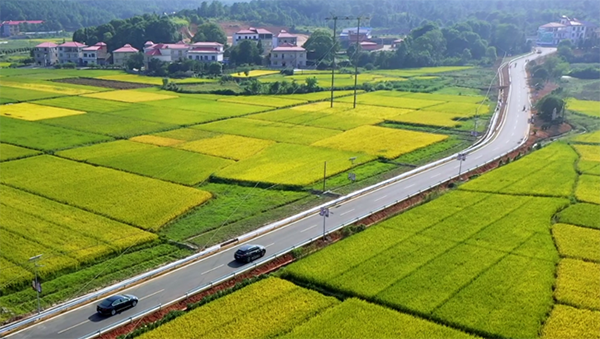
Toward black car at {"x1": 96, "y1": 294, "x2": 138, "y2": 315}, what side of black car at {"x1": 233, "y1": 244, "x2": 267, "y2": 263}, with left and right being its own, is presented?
back

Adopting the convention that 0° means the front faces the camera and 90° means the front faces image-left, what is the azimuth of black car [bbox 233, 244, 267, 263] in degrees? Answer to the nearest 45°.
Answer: approximately 225°

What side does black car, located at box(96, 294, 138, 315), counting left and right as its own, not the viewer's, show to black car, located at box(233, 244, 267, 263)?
front

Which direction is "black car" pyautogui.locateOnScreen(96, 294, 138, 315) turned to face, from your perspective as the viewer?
facing away from the viewer and to the right of the viewer
